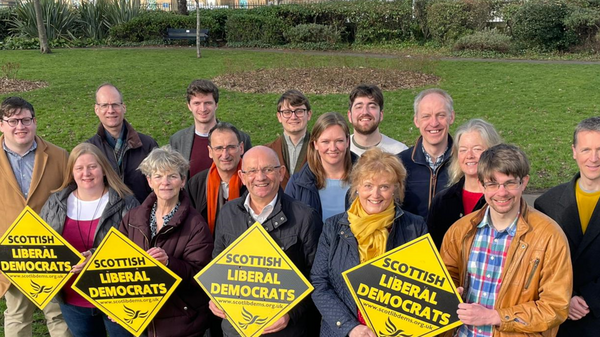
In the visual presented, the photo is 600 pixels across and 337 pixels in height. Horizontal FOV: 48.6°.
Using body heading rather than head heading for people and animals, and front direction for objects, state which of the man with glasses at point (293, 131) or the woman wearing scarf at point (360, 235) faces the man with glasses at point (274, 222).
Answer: the man with glasses at point (293, 131)

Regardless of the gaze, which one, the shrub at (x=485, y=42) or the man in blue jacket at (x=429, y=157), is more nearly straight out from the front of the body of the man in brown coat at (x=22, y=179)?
the man in blue jacket

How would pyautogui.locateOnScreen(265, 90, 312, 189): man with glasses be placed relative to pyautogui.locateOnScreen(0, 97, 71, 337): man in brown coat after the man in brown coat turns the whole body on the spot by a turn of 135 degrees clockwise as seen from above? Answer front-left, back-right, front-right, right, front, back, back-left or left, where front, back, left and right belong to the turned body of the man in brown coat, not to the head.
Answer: back-right

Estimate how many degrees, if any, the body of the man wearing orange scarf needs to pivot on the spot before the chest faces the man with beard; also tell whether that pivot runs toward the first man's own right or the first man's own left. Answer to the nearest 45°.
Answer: approximately 90° to the first man's own left

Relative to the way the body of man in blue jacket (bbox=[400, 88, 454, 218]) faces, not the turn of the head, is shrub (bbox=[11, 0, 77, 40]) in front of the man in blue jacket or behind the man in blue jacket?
behind

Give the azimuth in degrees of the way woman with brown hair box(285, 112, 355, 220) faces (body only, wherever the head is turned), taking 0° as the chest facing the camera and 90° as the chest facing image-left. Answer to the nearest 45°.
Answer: approximately 0°

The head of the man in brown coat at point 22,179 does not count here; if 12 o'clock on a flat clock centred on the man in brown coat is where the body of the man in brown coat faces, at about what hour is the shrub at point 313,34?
The shrub is roughly at 7 o'clock from the man in brown coat.

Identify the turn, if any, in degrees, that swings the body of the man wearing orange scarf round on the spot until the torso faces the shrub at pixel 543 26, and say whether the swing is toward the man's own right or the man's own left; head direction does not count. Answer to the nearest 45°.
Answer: approximately 135° to the man's own left

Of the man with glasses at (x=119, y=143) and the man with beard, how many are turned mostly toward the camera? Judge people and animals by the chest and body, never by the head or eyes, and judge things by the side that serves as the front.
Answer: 2

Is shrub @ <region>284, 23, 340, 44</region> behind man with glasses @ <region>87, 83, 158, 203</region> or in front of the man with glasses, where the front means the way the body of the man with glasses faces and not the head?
behind

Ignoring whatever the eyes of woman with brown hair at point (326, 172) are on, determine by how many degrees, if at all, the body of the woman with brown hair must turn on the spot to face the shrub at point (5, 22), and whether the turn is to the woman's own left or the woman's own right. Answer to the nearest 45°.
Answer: approximately 135° to the woman's own right
